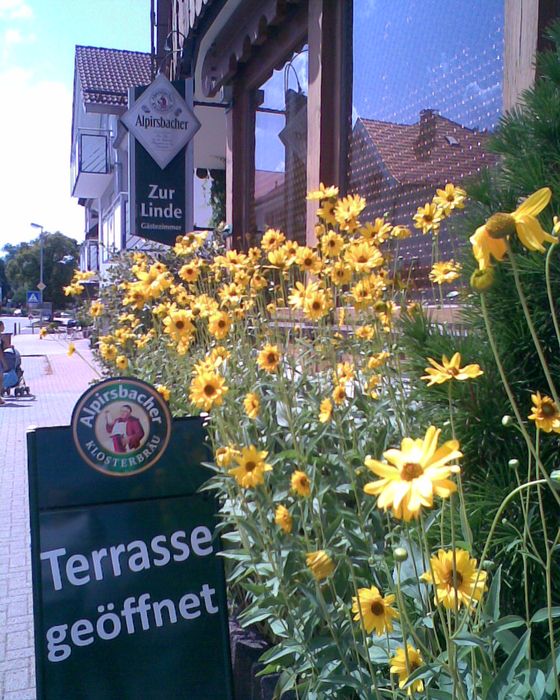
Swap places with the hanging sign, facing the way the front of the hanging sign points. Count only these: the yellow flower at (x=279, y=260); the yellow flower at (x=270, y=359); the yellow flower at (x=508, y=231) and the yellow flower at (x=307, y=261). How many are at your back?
0

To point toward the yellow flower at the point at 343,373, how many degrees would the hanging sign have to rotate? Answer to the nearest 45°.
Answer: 0° — it already faces it

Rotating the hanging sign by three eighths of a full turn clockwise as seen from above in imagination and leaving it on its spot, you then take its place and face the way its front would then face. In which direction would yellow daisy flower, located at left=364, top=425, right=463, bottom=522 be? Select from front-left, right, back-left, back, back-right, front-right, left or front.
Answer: back-left

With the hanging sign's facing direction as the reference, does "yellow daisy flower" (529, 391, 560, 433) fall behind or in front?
in front

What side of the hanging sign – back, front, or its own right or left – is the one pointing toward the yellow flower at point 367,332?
front

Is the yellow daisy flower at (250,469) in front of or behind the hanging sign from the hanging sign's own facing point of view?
in front

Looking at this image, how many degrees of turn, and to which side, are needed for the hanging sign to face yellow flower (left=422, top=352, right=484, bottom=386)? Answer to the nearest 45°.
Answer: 0° — it already faces it

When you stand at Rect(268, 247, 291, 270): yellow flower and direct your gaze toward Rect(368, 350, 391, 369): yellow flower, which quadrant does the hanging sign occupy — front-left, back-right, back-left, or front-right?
back-left

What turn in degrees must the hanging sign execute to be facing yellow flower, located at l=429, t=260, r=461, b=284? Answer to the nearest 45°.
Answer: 0° — it already faces it

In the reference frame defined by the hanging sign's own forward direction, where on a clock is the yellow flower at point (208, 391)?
The yellow flower is roughly at 12 o'clock from the hanging sign.

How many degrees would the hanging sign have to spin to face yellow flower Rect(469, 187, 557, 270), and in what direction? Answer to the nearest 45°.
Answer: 0° — it already faces it

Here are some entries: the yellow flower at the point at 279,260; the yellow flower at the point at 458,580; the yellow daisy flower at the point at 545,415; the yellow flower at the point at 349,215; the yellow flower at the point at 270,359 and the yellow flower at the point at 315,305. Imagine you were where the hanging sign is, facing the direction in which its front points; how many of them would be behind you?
0

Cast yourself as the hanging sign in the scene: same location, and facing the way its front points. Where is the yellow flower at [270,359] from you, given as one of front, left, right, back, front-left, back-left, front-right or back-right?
front

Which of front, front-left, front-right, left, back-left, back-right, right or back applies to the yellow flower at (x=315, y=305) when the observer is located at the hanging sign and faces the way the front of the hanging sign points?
front

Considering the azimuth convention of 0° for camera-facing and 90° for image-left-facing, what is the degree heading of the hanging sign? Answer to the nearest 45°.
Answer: approximately 0°

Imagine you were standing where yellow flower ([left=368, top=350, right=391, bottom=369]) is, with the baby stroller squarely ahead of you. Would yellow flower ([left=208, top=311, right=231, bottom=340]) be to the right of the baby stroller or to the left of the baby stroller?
left

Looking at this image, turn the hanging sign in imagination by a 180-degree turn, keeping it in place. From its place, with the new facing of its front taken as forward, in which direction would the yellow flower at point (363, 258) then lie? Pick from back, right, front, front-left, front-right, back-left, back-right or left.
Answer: back

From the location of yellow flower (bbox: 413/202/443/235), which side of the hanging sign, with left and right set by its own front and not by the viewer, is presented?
front

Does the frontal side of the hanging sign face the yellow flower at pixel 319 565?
yes
